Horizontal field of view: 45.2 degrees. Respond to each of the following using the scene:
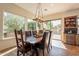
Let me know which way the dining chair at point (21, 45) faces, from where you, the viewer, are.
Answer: facing away from the viewer and to the right of the viewer

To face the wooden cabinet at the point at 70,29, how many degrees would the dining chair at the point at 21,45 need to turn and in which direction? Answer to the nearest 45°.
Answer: approximately 45° to its right
